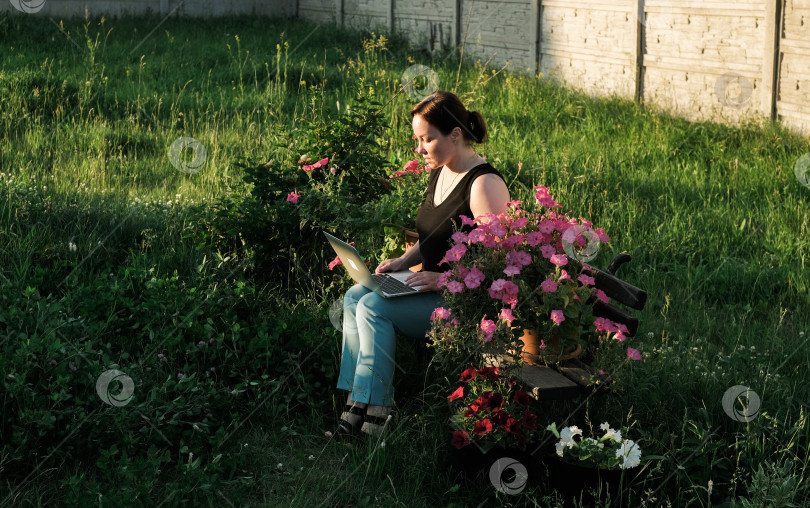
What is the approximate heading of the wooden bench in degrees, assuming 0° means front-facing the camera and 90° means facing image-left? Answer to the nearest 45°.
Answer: approximately 45°
